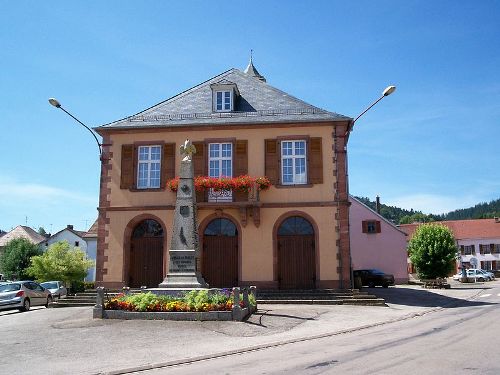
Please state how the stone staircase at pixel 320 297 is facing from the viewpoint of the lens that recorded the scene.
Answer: facing the viewer

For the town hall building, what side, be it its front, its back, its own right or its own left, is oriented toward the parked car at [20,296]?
right

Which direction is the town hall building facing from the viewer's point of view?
toward the camera

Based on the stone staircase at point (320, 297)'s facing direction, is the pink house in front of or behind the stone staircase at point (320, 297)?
behind

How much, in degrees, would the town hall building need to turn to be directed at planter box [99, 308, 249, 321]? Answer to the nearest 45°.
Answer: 0° — it already faces it

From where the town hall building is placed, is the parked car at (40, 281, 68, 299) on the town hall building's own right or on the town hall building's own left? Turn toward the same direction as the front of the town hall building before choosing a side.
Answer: on the town hall building's own right

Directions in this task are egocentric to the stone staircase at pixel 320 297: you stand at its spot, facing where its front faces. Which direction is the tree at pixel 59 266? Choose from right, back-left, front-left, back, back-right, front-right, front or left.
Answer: back-right

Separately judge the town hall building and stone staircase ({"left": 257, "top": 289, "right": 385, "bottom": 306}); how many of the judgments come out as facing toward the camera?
2

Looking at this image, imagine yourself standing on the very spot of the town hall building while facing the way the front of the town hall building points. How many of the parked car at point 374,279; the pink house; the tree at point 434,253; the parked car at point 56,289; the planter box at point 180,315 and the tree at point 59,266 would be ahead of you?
1

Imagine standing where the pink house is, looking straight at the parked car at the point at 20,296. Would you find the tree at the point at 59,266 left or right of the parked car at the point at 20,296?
right

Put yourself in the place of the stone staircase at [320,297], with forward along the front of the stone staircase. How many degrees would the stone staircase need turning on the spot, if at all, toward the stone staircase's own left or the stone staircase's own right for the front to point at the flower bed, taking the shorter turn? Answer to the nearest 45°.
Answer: approximately 45° to the stone staircase's own right

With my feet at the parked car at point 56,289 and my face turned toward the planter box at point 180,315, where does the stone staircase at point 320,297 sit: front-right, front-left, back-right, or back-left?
front-left

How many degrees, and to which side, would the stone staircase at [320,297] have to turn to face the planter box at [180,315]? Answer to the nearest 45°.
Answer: approximately 45° to its right

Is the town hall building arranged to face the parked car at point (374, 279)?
no

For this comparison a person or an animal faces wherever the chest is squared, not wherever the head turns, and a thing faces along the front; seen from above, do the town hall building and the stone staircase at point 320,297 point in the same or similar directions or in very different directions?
same or similar directions

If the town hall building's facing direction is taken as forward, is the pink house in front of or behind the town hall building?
behind

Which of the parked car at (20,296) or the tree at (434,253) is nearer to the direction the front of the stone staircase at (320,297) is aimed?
the parked car
